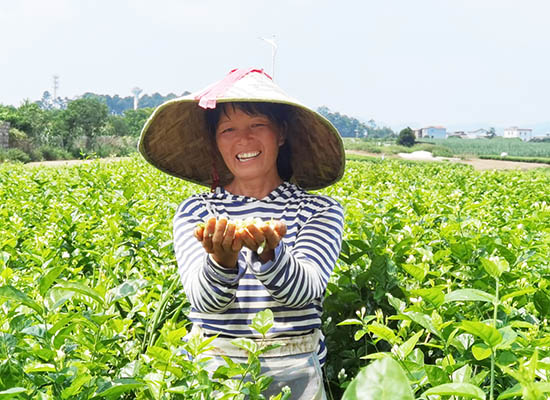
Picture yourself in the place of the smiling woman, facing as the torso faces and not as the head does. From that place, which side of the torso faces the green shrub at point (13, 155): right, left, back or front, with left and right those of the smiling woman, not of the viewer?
back

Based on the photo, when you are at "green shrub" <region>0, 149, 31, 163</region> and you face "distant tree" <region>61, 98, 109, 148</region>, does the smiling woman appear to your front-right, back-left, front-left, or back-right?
back-right

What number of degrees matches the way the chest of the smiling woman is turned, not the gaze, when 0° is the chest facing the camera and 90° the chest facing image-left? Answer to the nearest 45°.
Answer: approximately 0°

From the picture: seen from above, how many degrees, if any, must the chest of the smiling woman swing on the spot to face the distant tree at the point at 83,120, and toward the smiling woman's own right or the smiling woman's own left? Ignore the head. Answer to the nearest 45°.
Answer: approximately 180°

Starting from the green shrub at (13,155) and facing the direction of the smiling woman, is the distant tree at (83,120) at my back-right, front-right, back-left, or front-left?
back-left
